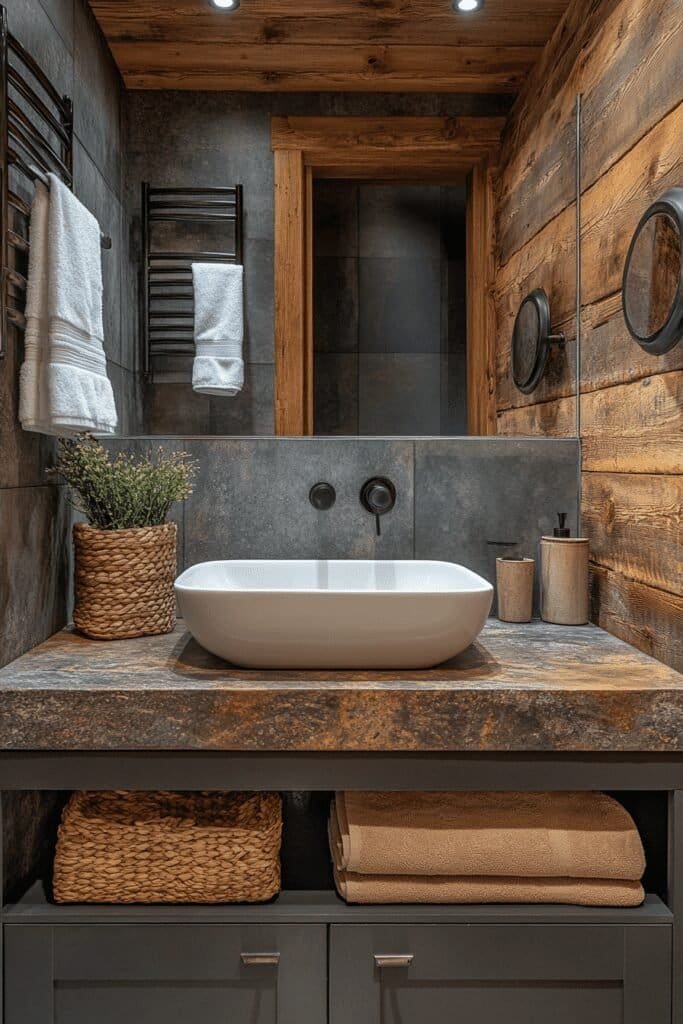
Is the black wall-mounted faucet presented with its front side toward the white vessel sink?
yes

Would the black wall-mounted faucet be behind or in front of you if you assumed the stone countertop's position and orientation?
behind

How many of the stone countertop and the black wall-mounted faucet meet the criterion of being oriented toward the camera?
2

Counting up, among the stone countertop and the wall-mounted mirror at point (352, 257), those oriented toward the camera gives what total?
2

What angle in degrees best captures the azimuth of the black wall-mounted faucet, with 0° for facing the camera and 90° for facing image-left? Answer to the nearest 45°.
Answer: approximately 0°

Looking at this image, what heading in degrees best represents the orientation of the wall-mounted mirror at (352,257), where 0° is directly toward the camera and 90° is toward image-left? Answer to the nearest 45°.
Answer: approximately 0°
